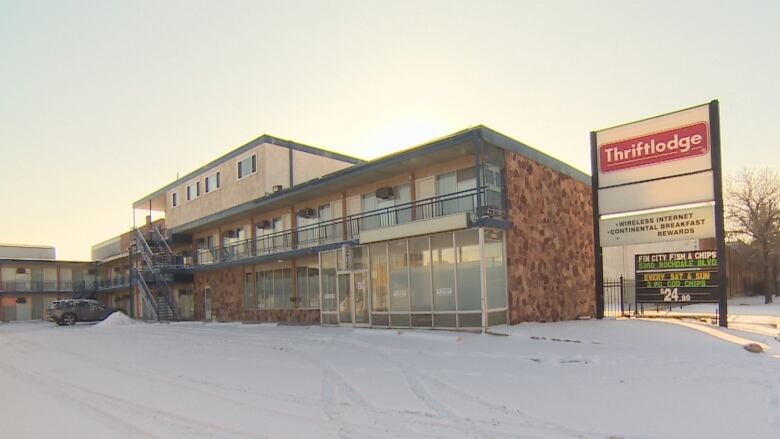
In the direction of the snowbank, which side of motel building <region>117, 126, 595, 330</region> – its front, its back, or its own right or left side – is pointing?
right

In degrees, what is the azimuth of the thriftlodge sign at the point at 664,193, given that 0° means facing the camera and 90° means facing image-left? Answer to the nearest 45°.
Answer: approximately 45°

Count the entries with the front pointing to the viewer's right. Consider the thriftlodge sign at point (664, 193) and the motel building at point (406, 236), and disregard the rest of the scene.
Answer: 0

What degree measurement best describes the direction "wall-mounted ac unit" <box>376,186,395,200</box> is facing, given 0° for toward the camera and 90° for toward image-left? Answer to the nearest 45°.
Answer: approximately 45°

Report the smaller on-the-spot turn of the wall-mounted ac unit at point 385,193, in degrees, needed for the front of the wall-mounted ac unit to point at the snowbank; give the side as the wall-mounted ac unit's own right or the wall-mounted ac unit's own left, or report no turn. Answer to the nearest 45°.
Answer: approximately 90° to the wall-mounted ac unit's own right

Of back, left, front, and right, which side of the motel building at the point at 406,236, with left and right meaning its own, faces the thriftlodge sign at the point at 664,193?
left

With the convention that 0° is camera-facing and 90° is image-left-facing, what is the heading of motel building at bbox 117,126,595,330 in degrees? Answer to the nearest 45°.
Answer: approximately 45°

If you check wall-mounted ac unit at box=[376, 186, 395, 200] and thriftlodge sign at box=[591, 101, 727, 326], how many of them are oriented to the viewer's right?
0
